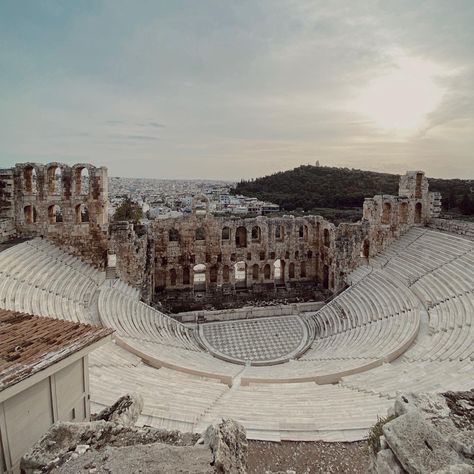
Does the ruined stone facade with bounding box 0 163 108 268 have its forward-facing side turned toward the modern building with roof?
yes

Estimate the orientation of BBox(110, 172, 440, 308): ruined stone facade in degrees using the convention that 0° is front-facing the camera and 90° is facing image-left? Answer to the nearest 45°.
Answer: approximately 0°

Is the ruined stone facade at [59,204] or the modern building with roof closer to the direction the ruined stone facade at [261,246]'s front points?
the modern building with roof

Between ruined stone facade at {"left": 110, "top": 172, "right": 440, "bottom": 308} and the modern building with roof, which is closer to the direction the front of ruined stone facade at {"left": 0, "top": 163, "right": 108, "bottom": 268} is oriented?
the modern building with roof

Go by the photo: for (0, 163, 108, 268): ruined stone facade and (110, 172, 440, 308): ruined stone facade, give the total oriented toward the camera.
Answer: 2

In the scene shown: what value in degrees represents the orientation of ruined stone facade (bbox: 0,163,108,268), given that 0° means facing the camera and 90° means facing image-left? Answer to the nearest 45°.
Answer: approximately 0°
